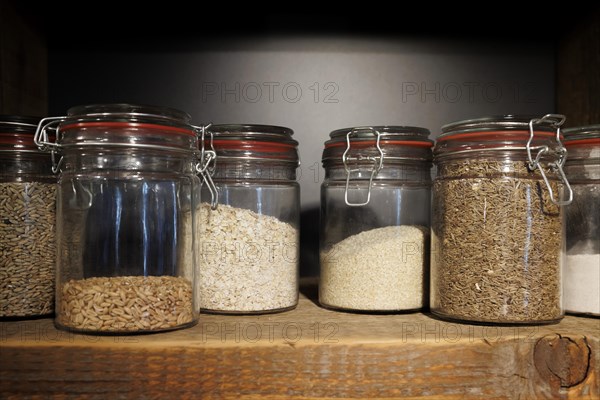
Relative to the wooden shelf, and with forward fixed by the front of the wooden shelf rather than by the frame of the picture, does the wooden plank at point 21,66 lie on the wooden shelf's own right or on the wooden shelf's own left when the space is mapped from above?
on the wooden shelf's own right

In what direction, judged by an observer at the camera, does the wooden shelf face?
facing the viewer

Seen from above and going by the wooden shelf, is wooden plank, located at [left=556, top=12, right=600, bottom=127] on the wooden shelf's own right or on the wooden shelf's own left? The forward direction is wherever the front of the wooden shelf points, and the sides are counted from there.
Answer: on the wooden shelf's own left

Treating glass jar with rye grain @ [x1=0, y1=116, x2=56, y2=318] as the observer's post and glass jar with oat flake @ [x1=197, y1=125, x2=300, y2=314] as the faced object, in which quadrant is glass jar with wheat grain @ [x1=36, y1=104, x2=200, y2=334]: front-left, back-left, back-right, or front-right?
front-right
